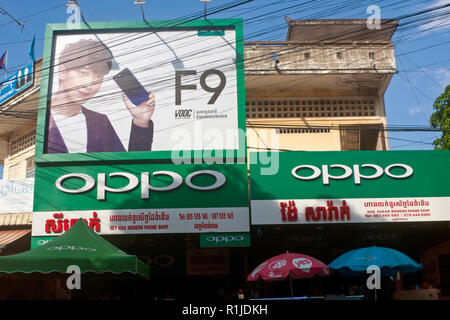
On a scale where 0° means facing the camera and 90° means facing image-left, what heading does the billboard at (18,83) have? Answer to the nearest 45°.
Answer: approximately 315°

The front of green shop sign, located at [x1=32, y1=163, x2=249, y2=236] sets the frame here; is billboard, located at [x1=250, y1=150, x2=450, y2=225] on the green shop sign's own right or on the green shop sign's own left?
on the green shop sign's own left

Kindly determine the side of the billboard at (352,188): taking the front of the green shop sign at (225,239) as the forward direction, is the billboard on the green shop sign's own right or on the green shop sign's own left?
on the green shop sign's own left

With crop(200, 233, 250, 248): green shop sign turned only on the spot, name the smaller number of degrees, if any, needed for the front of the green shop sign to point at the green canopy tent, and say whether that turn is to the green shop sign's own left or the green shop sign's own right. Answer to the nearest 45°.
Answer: approximately 45° to the green shop sign's own right

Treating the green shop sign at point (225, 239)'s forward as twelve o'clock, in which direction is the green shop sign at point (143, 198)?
the green shop sign at point (143, 198) is roughly at 3 o'clock from the green shop sign at point (225, 239).

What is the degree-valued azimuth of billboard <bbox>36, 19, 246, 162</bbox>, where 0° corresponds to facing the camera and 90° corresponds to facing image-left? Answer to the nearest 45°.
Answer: approximately 0°
